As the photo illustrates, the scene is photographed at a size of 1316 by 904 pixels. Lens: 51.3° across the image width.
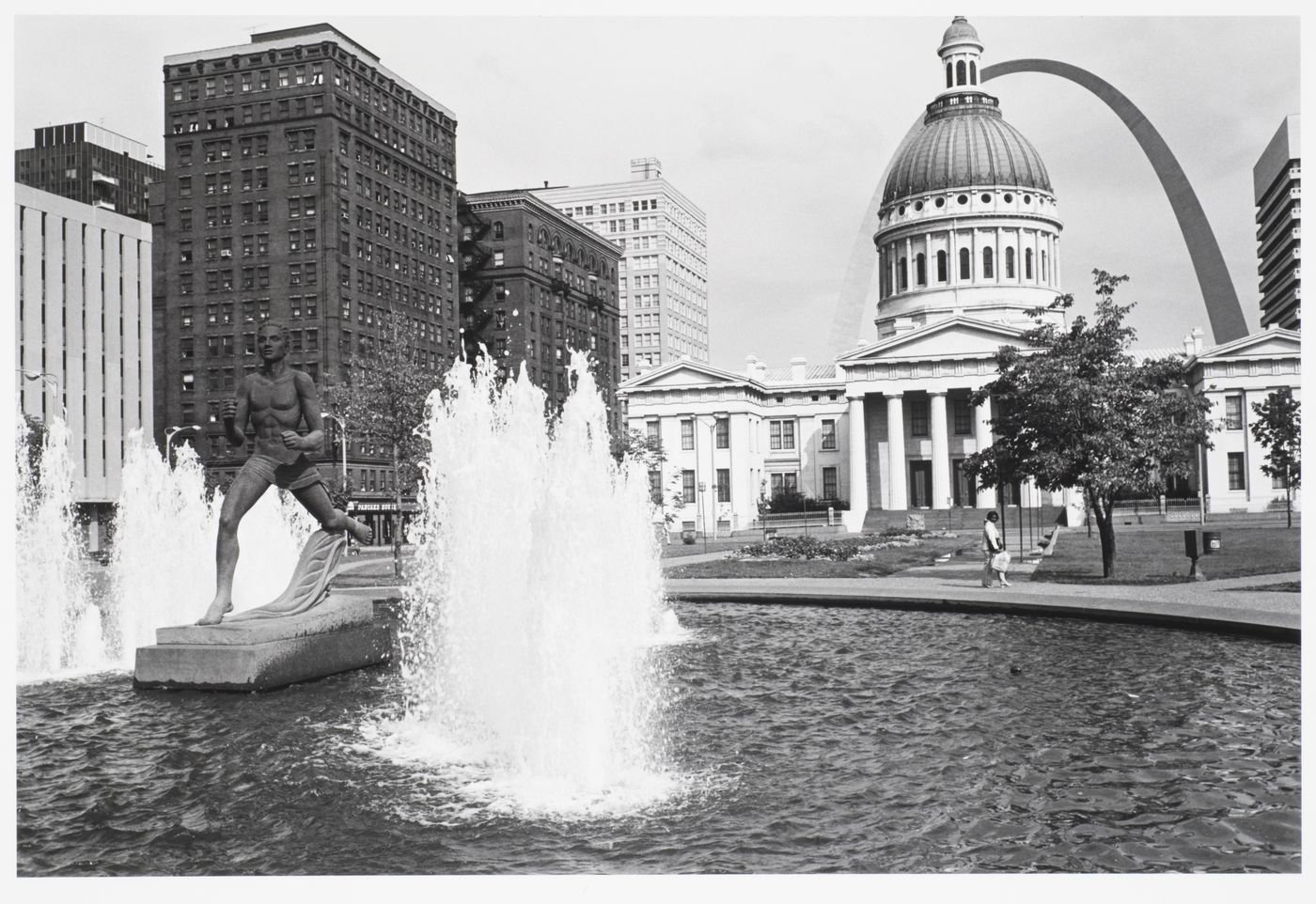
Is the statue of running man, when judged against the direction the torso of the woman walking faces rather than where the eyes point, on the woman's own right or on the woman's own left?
on the woman's own right

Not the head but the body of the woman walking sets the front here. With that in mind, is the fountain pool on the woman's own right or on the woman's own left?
on the woman's own right

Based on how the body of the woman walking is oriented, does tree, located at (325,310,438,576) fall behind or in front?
behind

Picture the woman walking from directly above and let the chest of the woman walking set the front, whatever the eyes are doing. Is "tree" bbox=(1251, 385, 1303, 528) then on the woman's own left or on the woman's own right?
on the woman's own left
